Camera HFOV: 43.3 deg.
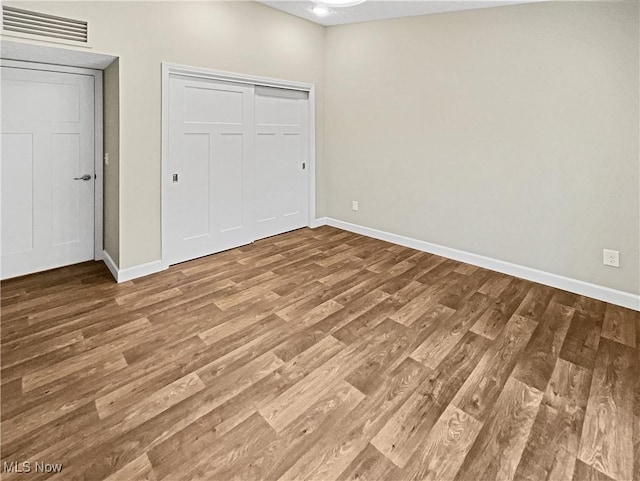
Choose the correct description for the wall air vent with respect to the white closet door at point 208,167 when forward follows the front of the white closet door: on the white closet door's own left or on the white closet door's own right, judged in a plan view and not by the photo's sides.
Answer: on the white closet door's own right

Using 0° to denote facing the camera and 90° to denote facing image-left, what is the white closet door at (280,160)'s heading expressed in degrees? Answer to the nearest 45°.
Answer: approximately 315°

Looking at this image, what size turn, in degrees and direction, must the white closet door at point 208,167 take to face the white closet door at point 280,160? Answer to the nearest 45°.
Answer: approximately 90° to its left

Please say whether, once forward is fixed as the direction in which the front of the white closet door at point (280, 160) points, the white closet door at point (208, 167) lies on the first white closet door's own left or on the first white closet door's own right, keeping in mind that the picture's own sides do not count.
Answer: on the first white closet door's own right

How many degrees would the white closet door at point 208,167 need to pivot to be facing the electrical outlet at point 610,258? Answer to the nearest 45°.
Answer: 0° — it already faces it

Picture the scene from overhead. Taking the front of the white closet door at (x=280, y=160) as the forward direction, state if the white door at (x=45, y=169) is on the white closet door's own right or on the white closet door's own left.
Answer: on the white closet door's own right

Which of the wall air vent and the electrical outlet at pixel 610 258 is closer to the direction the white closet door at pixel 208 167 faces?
the electrical outlet

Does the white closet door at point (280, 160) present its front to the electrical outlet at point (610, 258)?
yes

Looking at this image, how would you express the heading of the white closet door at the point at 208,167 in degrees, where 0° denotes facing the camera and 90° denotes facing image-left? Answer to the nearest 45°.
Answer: approximately 315°
